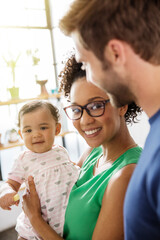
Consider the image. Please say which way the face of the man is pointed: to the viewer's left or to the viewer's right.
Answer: to the viewer's left

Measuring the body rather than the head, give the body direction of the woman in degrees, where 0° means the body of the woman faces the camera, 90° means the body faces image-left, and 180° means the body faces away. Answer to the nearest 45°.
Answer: approximately 45°
